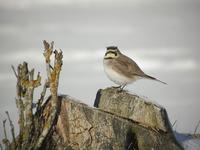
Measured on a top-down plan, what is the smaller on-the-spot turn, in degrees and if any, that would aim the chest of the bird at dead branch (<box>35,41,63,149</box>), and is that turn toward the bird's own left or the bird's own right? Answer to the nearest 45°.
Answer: approximately 45° to the bird's own left

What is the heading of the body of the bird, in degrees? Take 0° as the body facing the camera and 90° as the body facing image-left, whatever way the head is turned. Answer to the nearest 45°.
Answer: approximately 90°
